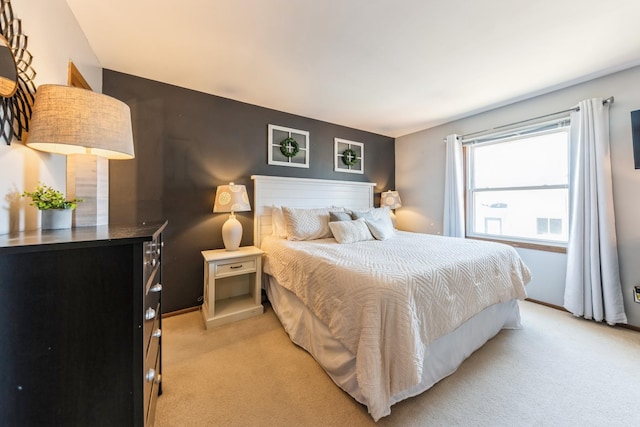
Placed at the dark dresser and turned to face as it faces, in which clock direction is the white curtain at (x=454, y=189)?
The white curtain is roughly at 12 o'clock from the dark dresser.

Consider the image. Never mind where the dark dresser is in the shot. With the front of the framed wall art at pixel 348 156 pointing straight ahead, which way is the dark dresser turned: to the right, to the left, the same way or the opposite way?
to the left

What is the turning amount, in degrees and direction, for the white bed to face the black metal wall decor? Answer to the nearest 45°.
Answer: approximately 90° to its right

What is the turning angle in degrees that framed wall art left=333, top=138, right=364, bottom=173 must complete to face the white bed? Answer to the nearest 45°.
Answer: approximately 45° to its right

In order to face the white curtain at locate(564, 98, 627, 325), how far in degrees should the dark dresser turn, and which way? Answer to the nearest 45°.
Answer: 0° — it already faces it

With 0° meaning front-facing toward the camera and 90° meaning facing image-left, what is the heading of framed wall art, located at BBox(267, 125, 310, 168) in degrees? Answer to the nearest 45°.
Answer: approximately 315°

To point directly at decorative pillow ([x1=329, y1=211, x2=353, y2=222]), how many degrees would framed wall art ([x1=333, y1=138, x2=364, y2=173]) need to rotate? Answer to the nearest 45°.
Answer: approximately 45° to its right

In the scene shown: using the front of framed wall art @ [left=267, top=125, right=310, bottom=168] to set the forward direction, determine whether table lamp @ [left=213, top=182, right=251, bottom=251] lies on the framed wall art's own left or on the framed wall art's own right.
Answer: on the framed wall art's own right

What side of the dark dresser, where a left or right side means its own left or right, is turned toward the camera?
right

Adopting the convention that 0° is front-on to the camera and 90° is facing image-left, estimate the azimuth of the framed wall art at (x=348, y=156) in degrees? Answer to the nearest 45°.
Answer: approximately 315°

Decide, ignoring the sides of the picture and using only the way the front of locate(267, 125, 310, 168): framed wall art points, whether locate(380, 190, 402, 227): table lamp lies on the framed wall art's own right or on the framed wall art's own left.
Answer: on the framed wall art's own left

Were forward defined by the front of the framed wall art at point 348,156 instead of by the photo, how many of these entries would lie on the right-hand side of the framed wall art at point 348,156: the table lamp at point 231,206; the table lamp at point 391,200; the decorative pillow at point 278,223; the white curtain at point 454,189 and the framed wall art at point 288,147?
3
